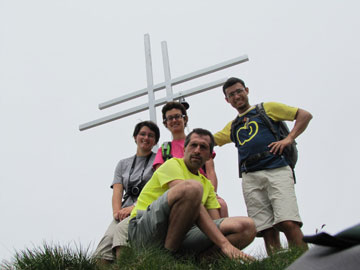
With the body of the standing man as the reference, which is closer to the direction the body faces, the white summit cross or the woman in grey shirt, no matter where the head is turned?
the woman in grey shirt

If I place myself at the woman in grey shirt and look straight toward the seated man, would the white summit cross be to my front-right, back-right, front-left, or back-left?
back-left

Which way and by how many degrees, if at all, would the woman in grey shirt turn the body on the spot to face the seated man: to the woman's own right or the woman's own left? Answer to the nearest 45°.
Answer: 0° — they already face them

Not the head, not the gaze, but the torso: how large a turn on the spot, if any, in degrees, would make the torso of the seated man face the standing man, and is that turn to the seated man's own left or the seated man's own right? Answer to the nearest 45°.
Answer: approximately 90° to the seated man's own left

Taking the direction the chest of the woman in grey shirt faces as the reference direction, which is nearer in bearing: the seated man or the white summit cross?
the seated man

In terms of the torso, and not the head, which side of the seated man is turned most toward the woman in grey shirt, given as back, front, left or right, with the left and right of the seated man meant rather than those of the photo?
back

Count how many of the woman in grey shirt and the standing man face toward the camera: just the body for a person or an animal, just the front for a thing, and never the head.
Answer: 2

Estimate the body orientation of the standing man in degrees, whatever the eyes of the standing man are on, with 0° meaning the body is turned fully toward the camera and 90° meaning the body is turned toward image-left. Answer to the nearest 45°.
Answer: approximately 0°

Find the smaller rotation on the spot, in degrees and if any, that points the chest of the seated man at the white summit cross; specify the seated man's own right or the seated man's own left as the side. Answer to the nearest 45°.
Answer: approximately 135° to the seated man's own left
